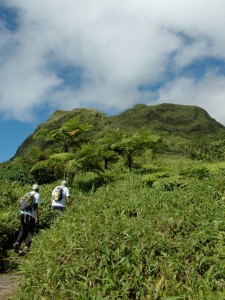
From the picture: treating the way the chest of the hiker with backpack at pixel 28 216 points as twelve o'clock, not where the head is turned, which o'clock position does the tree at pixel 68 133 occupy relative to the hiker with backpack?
The tree is roughly at 11 o'clock from the hiker with backpack.

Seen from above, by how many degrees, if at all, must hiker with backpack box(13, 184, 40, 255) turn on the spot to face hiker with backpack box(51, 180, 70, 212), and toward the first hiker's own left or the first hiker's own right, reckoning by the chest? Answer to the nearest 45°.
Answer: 0° — they already face them

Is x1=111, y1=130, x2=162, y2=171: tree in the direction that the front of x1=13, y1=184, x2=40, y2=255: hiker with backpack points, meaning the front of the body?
yes

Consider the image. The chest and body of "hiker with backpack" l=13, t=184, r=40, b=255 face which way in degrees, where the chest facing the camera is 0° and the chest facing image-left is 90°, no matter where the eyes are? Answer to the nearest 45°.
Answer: approximately 225°
